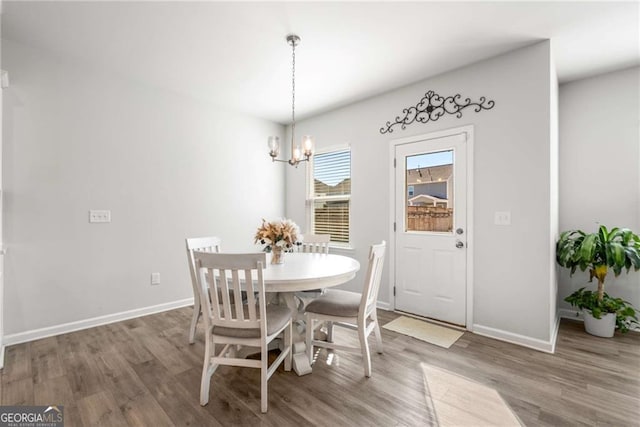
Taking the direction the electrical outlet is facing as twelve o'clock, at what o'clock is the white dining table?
The white dining table is roughly at 11 o'clock from the electrical outlet.

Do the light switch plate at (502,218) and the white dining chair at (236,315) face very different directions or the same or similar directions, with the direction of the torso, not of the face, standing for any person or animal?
very different directions

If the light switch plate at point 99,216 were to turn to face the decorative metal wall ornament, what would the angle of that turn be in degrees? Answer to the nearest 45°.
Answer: approximately 45° to its left

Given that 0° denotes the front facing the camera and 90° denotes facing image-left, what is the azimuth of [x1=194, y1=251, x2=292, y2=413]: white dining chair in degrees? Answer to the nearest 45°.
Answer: approximately 225°

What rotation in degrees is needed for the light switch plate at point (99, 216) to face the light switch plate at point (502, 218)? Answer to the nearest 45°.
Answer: approximately 45° to its left

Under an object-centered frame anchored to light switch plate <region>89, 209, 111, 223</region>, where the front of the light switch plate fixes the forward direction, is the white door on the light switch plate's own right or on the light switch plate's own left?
on the light switch plate's own left

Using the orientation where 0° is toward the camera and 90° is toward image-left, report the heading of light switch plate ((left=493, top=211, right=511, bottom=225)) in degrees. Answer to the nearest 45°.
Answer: approximately 0°

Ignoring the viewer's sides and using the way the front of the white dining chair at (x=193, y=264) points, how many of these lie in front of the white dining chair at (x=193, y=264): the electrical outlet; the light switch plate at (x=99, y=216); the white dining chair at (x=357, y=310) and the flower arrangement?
2
